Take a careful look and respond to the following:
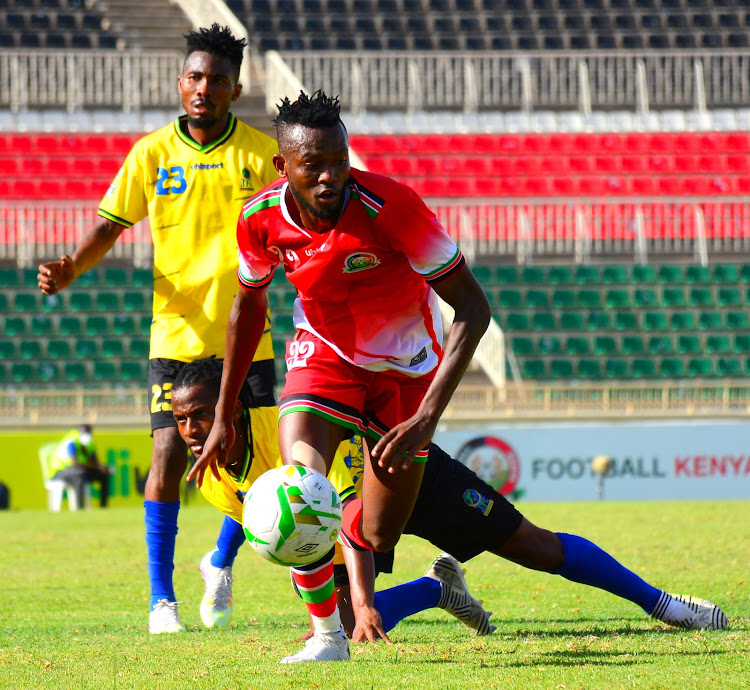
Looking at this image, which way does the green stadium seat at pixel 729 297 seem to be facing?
toward the camera

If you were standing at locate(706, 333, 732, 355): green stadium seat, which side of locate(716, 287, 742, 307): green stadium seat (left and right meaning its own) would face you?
front

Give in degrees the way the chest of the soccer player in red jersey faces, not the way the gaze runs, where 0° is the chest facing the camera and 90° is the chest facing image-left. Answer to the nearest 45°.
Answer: approximately 45°

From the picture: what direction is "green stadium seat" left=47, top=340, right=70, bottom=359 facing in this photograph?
toward the camera

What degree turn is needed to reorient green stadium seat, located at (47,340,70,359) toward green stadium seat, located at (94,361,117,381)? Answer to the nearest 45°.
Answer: approximately 45° to its left

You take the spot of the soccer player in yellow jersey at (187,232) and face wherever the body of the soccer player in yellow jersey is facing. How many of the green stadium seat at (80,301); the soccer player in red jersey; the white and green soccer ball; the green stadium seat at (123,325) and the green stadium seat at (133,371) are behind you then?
3

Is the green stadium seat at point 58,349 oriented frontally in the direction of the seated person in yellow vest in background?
yes

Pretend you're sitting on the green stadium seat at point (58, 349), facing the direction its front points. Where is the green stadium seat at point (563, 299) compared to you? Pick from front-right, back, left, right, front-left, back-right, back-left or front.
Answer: left
